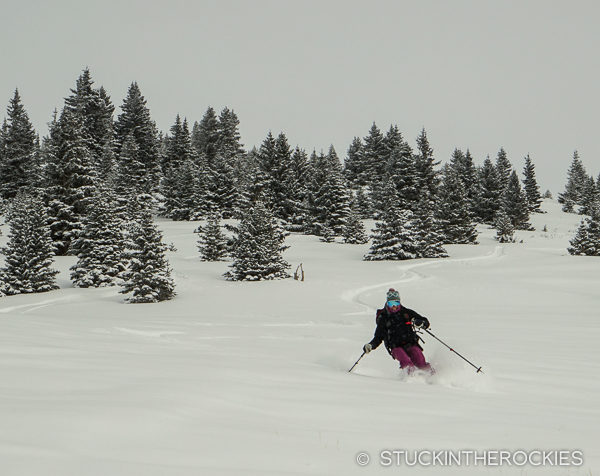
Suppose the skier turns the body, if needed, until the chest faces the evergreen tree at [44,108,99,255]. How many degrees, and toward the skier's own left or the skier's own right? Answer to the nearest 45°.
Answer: approximately 135° to the skier's own right

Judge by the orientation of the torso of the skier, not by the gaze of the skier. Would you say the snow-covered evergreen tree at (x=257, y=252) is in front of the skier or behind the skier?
behind

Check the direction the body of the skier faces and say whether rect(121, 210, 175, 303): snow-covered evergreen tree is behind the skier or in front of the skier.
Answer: behind

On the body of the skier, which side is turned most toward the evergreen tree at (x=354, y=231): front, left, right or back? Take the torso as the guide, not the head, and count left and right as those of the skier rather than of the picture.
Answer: back

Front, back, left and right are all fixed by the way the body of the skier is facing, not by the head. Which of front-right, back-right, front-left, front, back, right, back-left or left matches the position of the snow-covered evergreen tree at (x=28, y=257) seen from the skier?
back-right

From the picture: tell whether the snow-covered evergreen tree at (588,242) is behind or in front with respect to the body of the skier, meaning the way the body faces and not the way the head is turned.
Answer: behind

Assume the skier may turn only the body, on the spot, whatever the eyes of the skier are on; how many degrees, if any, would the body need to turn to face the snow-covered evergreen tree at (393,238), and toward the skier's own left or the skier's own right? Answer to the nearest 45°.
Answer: approximately 180°

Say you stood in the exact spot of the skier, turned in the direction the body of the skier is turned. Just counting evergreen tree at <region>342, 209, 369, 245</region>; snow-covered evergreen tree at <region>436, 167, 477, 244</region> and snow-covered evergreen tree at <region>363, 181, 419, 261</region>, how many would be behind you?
3

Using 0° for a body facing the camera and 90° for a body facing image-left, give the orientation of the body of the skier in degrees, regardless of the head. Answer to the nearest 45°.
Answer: approximately 0°

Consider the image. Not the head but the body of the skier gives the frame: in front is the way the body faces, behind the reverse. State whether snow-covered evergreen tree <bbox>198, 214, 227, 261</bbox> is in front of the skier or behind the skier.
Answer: behind

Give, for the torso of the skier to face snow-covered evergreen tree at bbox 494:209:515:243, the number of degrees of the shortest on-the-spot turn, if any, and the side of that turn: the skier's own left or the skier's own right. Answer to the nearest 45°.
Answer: approximately 180°

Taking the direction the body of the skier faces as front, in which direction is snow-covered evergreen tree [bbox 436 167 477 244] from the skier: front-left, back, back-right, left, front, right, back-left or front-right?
back
